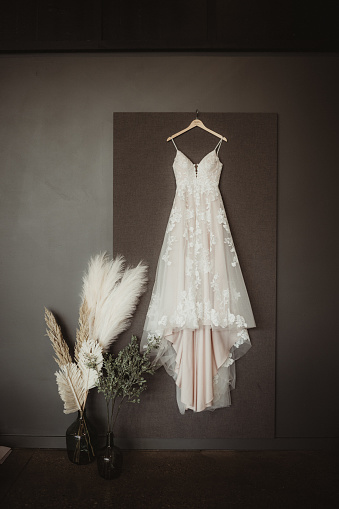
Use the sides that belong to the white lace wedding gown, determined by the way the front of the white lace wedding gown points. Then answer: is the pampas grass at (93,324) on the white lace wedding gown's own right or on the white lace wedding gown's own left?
on the white lace wedding gown's own right

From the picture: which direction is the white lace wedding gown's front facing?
toward the camera

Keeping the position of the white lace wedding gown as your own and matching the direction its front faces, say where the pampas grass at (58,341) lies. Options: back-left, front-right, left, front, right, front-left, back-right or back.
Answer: right

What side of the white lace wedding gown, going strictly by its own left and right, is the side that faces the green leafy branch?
right
